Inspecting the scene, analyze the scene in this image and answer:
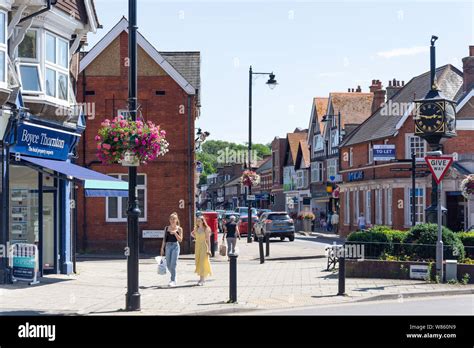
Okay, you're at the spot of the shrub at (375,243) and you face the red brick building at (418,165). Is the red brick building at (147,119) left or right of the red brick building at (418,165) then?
left

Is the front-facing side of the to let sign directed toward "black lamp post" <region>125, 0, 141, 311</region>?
yes

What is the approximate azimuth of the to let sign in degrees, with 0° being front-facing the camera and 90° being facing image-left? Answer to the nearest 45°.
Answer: approximately 0°

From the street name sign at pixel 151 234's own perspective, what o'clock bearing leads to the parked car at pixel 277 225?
The parked car is roughly at 7 o'clock from the street name sign.

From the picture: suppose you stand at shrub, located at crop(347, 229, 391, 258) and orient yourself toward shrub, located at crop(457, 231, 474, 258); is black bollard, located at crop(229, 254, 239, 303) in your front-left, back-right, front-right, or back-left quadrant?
back-right

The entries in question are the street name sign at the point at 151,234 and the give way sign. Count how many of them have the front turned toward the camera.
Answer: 2

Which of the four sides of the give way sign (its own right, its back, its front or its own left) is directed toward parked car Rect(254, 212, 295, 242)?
back
